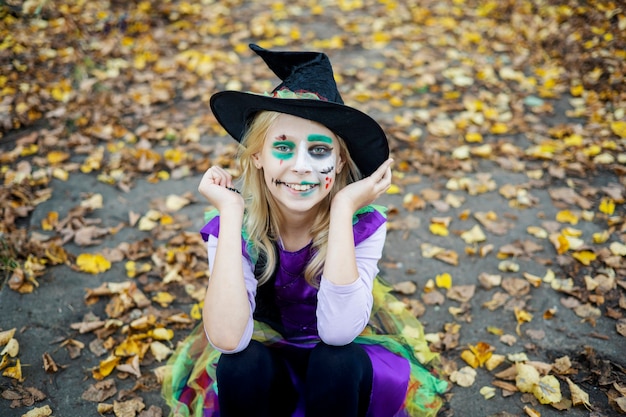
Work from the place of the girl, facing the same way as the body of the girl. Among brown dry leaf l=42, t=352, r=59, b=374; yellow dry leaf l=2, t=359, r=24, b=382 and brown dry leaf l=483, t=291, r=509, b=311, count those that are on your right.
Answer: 2

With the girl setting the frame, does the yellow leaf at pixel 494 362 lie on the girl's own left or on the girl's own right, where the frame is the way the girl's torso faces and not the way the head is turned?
on the girl's own left

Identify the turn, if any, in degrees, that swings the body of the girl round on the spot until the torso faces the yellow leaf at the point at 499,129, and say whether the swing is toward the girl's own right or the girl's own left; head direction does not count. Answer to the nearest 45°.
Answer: approximately 135° to the girl's own left

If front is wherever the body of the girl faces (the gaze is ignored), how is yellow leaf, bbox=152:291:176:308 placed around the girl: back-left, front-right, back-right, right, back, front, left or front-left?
back-right

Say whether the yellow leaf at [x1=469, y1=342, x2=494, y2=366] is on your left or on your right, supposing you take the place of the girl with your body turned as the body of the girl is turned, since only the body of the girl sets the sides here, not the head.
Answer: on your left

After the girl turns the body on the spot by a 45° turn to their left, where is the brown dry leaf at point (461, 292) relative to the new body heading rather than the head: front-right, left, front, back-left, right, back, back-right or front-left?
left

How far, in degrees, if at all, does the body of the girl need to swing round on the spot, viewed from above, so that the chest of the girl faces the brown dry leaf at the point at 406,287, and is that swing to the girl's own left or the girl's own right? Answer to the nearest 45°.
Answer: approximately 135° to the girl's own left

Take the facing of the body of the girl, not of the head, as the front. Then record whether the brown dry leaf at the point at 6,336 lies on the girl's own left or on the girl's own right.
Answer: on the girl's own right

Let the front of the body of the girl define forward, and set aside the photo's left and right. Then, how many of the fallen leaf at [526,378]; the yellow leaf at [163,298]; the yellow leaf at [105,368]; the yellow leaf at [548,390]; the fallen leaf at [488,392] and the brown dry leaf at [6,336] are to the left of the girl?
3

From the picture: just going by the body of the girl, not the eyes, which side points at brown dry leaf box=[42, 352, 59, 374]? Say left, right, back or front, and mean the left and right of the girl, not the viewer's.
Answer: right

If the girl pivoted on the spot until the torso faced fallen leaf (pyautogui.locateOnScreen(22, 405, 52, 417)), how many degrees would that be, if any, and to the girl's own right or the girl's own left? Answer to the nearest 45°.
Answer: approximately 90° to the girl's own right

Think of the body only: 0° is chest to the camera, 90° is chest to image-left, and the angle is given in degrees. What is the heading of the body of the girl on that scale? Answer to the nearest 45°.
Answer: approximately 0°
